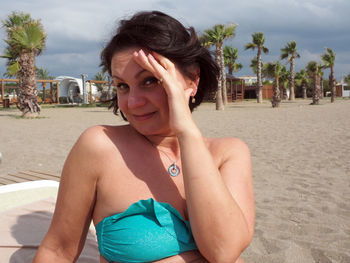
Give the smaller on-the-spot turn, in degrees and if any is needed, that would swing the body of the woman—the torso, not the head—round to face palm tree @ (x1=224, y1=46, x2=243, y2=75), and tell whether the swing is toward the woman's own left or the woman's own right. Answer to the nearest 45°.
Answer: approximately 180°

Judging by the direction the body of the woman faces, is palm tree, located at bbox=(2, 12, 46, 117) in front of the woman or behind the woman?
behind

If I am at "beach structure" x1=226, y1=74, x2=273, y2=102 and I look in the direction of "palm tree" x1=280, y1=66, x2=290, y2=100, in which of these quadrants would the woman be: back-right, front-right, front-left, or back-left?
back-right

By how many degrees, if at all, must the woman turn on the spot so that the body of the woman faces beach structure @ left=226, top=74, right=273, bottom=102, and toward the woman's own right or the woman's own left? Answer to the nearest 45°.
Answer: approximately 180°

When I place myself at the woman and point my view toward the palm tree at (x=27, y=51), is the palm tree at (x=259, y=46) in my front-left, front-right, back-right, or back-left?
front-right

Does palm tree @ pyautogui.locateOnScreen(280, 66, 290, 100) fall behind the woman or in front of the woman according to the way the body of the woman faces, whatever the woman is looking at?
behind

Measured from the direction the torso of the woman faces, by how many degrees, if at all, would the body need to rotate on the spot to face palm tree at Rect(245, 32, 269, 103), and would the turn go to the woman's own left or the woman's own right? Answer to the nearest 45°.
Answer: approximately 180°

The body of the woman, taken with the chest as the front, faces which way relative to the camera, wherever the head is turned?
toward the camera
